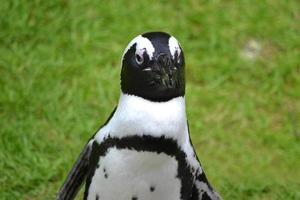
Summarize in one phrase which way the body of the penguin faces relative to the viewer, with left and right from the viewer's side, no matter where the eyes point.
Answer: facing the viewer
